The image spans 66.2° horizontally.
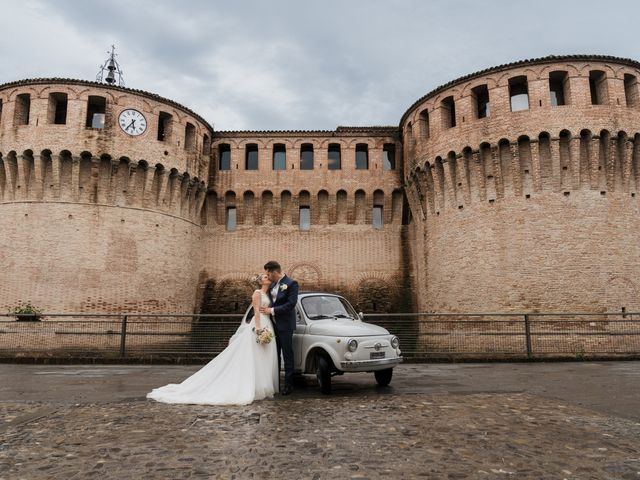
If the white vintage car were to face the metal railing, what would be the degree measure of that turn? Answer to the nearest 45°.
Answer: approximately 135° to its left

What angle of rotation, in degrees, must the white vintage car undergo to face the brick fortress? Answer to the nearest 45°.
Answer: approximately 135° to its left

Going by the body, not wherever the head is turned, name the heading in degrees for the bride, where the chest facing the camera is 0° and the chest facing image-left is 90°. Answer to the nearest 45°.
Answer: approximately 270°

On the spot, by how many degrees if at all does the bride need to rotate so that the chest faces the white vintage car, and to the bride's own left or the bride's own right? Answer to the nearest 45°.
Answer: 0° — they already face it

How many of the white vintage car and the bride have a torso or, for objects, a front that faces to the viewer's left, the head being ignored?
0

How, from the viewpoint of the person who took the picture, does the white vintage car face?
facing the viewer and to the right of the viewer

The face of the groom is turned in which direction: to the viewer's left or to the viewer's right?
to the viewer's left
